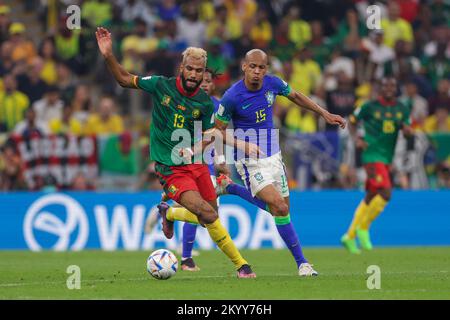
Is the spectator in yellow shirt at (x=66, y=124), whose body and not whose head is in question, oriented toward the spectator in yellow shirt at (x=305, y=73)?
no

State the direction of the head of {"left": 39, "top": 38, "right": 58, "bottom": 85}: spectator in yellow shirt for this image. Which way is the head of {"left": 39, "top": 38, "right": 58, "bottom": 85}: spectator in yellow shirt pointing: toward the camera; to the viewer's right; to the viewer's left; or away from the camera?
toward the camera

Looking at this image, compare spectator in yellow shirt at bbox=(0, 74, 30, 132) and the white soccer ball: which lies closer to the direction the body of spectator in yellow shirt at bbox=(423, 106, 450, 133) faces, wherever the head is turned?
the white soccer ball

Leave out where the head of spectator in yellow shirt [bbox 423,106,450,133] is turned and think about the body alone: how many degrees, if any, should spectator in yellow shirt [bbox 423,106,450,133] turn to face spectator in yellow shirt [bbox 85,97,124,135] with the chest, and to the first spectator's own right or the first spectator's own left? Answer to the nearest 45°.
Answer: approximately 90° to the first spectator's own right

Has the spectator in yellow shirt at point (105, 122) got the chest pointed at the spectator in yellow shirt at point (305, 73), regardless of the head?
no

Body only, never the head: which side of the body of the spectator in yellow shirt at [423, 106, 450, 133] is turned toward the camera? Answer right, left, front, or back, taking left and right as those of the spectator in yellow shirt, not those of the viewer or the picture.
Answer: front

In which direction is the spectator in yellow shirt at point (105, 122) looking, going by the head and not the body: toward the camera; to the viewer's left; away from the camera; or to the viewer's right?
toward the camera

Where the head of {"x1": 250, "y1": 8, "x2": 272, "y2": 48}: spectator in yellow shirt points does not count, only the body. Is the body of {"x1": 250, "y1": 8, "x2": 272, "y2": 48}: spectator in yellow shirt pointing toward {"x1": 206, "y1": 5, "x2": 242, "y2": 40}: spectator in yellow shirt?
no

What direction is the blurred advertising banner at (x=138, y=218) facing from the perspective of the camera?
toward the camera

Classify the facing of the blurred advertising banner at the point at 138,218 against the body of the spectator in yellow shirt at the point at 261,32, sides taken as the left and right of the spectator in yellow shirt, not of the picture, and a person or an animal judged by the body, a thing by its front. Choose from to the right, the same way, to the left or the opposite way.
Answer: the same way

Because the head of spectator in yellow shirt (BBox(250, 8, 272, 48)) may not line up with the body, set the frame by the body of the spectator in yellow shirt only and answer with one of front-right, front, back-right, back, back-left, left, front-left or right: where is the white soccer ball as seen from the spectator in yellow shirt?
front

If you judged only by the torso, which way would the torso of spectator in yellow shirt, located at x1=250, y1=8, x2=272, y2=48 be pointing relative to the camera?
toward the camera

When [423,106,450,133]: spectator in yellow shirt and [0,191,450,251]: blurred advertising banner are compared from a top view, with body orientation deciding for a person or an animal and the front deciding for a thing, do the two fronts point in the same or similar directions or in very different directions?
same or similar directions

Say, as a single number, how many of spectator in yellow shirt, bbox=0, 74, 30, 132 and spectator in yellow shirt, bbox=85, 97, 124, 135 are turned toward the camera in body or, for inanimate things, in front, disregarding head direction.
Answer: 2

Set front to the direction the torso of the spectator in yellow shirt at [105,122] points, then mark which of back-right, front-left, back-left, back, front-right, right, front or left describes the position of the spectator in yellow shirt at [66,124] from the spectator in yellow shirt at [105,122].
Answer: right

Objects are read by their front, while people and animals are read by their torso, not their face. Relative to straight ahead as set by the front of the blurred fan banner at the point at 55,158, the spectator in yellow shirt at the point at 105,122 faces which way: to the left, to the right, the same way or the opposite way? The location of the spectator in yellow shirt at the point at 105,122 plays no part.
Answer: the same way

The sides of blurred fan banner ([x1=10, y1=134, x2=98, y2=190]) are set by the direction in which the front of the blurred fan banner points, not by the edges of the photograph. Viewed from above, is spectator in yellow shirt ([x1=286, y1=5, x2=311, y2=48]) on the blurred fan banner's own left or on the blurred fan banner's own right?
on the blurred fan banner's own left

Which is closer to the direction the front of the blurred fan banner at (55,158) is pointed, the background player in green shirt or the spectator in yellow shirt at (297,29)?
the background player in green shirt
